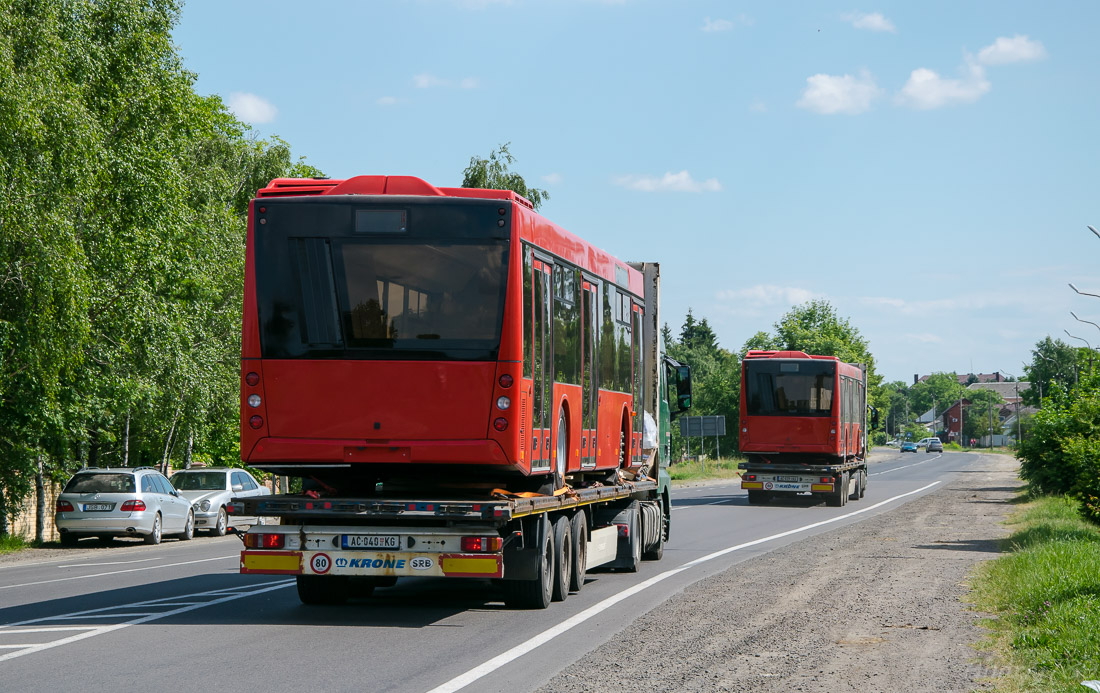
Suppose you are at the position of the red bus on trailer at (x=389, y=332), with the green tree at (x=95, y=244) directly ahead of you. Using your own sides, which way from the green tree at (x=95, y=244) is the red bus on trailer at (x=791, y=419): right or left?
right

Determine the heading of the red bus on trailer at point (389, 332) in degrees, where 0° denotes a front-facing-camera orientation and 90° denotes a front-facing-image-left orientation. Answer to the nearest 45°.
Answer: approximately 180°

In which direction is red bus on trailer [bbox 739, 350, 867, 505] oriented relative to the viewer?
away from the camera

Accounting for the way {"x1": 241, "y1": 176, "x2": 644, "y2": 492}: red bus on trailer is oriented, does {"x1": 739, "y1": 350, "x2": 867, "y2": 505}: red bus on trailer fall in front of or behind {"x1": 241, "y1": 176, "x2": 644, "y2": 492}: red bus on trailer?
in front

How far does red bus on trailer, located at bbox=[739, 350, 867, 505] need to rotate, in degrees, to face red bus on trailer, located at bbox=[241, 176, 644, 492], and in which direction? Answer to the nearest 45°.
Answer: approximately 180°

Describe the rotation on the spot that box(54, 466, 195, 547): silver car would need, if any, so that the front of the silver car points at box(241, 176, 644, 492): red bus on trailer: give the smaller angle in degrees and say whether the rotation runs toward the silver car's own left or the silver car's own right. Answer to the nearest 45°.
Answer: approximately 135° to the silver car's own right

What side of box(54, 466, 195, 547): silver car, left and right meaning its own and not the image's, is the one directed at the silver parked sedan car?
front

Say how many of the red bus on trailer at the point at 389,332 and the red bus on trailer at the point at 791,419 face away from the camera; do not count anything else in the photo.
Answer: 2

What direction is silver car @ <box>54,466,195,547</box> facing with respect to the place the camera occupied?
facing away from the viewer and to the right of the viewer
